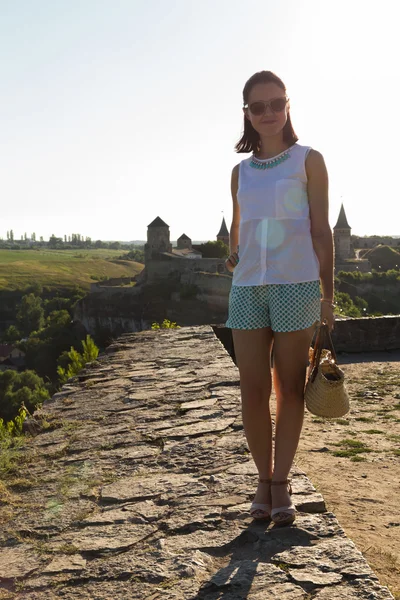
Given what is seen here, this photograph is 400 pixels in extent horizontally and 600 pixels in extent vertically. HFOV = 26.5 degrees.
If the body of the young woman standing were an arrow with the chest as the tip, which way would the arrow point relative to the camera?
toward the camera

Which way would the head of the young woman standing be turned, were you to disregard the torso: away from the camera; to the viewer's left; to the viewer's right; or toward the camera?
toward the camera

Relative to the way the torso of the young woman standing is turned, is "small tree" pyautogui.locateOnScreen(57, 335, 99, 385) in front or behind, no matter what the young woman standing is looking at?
behind
